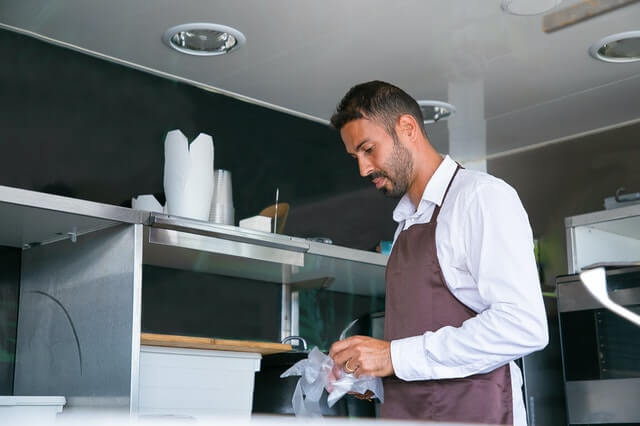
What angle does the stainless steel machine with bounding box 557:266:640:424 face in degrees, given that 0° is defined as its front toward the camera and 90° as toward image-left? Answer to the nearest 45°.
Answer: approximately 0°

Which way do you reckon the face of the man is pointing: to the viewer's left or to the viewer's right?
to the viewer's left

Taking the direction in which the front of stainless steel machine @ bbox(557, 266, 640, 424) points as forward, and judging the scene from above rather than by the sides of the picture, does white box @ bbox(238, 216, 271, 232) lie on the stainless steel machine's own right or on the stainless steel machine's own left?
on the stainless steel machine's own right

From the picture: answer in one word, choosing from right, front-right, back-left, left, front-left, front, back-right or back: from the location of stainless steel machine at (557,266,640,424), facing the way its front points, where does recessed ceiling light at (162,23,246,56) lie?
front-right

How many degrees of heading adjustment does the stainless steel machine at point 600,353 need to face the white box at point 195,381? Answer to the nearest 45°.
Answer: approximately 45° to its right

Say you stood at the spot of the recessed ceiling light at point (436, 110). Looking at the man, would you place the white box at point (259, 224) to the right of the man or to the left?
right
